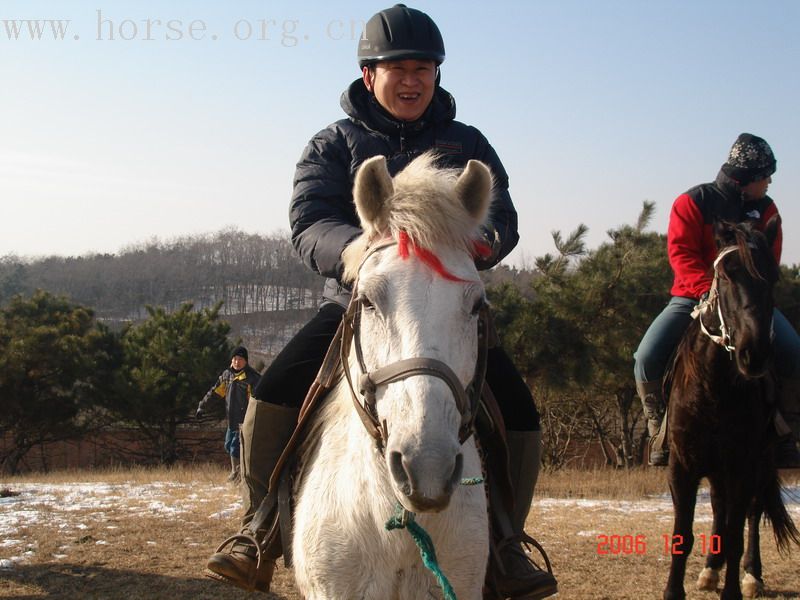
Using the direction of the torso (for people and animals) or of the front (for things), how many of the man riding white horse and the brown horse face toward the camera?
2

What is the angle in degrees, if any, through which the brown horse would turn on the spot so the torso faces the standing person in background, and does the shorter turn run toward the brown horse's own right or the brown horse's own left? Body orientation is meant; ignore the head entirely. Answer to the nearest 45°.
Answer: approximately 135° to the brown horse's own right

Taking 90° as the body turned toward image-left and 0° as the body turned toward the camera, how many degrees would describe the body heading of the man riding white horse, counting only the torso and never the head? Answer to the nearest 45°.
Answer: approximately 0°

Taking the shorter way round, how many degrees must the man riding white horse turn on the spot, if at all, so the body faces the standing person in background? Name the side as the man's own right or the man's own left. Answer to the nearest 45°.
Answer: approximately 180°

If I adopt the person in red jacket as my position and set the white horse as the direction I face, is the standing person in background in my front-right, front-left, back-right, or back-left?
back-right

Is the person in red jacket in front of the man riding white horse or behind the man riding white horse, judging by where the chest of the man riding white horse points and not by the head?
behind
